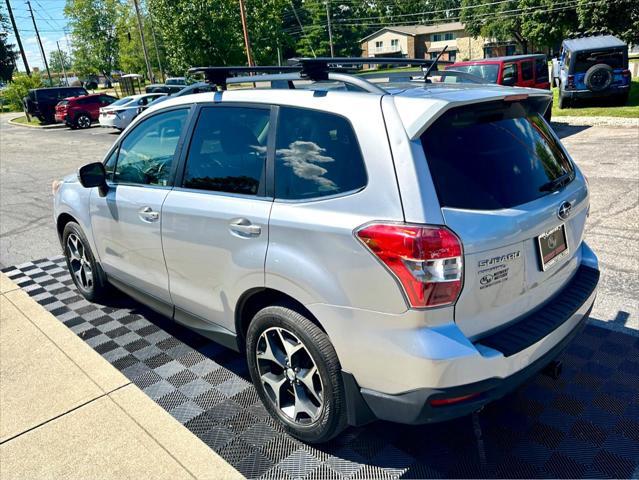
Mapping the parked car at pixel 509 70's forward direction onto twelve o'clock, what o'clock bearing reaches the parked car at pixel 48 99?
the parked car at pixel 48 99 is roughly at 2 o'clock from the parked car at pixel 509 70.

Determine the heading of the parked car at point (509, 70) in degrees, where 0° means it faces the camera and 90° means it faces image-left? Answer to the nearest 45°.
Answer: approximately 45°

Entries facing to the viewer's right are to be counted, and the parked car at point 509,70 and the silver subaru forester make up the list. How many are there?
0

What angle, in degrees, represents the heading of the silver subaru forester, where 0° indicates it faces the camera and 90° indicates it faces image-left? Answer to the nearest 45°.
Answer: approximately 135°

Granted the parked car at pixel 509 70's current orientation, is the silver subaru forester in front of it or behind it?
in front

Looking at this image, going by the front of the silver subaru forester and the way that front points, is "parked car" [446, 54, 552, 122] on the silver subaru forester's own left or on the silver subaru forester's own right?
on the silver subaru forester's own right

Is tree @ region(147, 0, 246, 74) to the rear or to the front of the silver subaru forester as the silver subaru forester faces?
to the front

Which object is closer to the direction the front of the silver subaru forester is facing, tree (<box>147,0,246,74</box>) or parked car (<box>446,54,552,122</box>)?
the tree

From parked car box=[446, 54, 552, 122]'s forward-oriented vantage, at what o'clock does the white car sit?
The white car is roughly at 2 o'clock from the parked car.

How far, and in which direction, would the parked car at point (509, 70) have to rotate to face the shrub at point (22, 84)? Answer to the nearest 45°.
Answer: approximately 90° to its right

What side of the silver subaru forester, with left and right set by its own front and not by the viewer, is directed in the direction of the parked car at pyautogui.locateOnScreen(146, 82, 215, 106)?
front

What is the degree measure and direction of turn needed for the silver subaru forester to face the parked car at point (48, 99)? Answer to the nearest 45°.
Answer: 0° — it already faces it

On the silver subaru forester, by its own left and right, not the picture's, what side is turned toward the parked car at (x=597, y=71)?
right
